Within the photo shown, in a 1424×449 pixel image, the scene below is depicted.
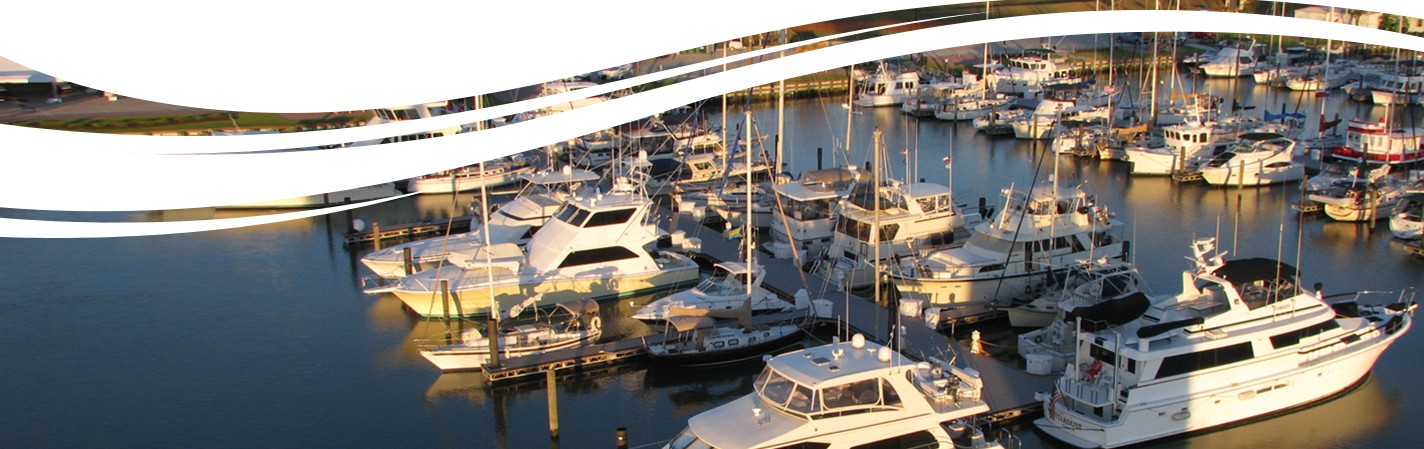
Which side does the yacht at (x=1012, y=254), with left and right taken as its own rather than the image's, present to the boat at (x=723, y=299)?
front

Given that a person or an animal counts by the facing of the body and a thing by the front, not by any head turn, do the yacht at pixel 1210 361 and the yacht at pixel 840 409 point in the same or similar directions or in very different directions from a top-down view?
very different directions

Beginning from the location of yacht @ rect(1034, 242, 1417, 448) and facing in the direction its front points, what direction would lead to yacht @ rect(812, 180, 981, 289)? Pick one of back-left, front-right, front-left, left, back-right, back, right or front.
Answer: left

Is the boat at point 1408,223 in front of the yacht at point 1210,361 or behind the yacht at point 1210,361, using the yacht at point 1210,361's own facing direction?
in front

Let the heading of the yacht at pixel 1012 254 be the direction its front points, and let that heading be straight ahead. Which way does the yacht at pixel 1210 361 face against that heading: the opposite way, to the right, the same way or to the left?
the opposite way

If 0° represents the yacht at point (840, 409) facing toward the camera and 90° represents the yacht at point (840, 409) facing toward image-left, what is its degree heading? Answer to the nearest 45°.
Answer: approximately 45°

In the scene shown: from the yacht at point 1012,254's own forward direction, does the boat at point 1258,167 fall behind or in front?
behind

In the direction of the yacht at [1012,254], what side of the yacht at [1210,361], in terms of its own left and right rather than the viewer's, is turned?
left

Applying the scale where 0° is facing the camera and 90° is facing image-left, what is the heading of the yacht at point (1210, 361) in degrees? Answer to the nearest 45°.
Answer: approximately 225°

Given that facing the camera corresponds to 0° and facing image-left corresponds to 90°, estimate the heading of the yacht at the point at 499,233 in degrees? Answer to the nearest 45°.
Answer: approximately 45°
